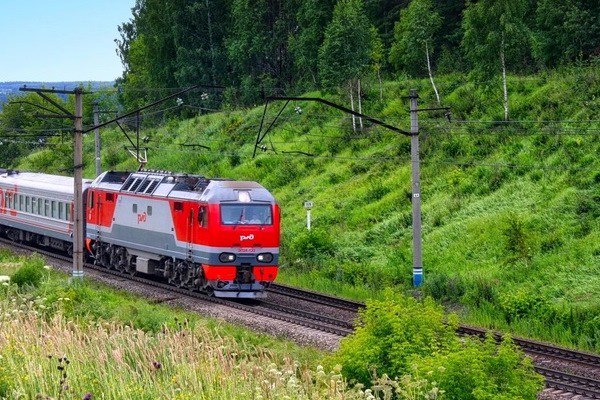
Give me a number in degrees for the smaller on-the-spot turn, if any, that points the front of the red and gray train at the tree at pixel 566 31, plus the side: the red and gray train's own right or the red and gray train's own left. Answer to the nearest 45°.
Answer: approximately 90° to the red and gray train's own left

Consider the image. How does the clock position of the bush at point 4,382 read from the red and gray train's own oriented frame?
The bush is roughly at 2 o'clock from the red and gray train.

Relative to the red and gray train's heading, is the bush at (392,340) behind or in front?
in front

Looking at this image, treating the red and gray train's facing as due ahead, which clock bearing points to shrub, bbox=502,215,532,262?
The shrub is roughly at 11 o'clock from the red and gray train.

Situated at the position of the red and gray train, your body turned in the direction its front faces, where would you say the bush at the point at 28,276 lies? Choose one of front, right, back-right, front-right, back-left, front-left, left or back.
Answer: right

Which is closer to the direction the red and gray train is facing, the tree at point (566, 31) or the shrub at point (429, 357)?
the shrub

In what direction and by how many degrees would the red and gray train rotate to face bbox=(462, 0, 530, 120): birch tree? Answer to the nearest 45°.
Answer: approximately 90° to its left

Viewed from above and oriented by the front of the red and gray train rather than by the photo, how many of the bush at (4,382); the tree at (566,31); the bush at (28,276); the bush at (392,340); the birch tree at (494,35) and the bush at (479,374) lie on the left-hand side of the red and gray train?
2

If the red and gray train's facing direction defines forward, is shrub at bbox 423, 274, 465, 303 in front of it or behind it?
in front

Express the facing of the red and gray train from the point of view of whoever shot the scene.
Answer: facing the viewer and to the right of the viewer

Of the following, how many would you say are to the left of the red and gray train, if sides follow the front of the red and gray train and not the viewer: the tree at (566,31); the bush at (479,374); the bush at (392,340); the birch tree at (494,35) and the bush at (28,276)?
2

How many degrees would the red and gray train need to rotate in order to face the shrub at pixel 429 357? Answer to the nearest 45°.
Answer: approximately 45° to its right

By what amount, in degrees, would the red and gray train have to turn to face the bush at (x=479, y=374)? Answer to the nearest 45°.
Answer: approximately 45° to its right
